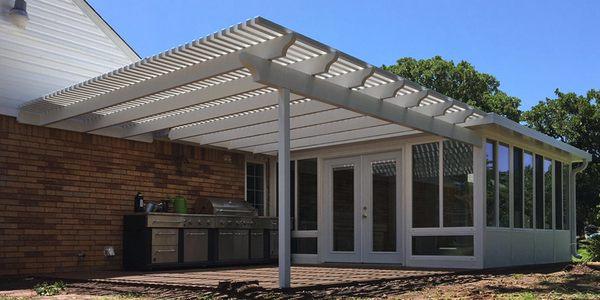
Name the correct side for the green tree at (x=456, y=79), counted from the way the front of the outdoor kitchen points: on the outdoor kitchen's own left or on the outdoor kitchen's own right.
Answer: on the outdoor kitchen's own left

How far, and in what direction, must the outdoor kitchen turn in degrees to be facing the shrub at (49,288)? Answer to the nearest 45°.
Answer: approximately 45° to its right

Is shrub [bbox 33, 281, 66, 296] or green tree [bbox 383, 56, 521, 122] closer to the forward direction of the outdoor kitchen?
the shrub

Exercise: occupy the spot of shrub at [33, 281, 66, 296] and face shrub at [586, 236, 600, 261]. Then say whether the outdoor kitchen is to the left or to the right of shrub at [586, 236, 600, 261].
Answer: left

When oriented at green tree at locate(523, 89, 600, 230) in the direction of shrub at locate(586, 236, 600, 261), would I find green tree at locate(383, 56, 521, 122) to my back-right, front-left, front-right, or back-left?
back-right

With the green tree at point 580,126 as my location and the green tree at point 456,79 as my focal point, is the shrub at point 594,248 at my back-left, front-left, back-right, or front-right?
back-left

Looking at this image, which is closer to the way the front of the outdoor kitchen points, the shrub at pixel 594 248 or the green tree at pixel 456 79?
the shrub

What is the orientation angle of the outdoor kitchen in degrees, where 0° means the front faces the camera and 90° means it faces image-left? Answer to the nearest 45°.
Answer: approximately 315°

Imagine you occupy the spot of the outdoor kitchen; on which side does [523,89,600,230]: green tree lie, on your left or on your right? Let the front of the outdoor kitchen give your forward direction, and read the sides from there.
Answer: on your left
